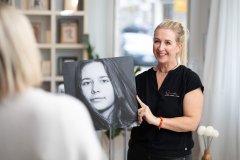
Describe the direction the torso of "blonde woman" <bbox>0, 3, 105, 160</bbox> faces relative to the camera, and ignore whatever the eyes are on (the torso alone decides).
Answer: away from the camera

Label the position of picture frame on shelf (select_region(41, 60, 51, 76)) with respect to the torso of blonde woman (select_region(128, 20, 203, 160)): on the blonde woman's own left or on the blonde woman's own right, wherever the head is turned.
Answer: on the blonde woman's own right

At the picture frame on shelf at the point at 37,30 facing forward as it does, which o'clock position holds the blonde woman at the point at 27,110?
The blonde woman is roughly at 12 o'clock from the picture frame on shelf.

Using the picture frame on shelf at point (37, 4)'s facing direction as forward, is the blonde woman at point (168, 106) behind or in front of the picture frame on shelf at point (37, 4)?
in front

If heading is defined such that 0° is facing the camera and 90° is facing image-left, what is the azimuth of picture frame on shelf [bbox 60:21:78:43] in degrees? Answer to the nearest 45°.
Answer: approximately 0°

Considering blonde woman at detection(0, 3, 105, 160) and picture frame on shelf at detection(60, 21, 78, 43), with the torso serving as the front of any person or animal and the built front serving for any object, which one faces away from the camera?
the blonde woman

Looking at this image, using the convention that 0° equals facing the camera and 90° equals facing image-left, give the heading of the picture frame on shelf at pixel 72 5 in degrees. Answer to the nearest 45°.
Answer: approximately 0°

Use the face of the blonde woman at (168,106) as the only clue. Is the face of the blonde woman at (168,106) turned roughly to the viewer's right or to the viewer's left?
to the viewer's left

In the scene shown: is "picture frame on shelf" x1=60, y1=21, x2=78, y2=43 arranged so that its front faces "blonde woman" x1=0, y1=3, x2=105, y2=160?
yes

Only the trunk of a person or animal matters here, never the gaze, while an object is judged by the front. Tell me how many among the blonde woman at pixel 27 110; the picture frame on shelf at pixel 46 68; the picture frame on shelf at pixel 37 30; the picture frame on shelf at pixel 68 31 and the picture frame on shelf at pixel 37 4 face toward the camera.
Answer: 4

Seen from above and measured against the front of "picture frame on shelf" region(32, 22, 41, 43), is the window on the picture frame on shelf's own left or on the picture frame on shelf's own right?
on the picture frame on shelf's own left

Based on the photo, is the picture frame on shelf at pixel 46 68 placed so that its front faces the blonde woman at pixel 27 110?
yes
